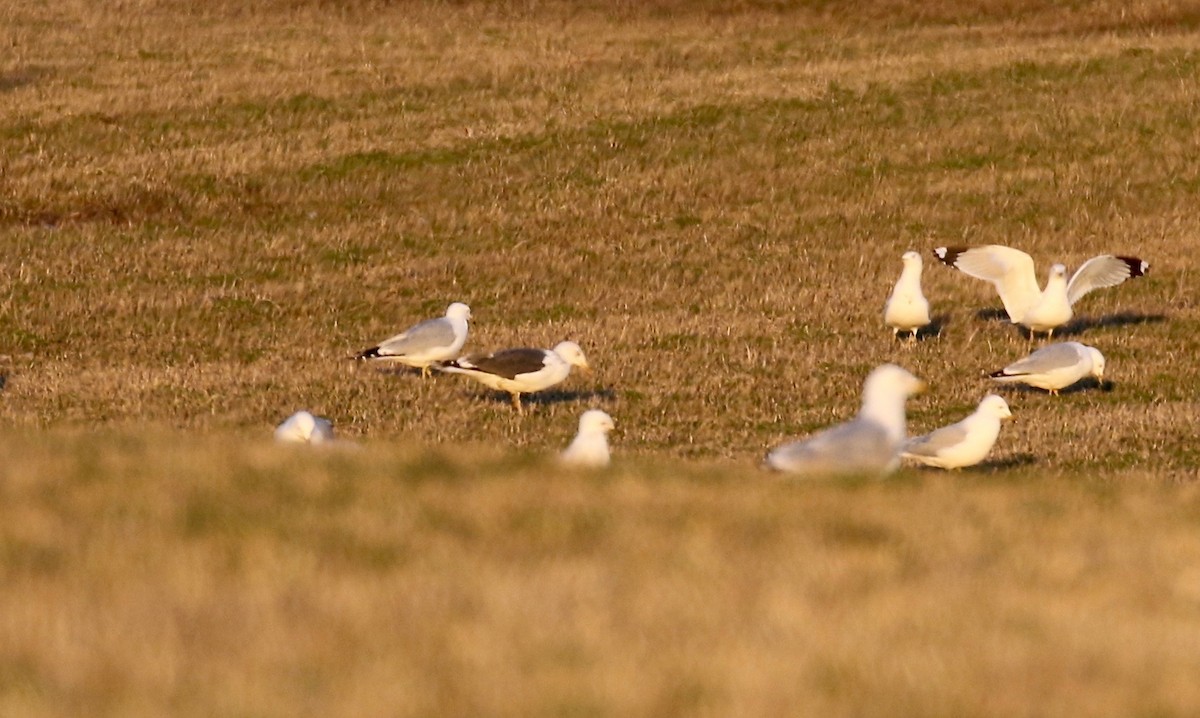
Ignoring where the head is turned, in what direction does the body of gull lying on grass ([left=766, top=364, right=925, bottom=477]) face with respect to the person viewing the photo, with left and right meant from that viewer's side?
facing to the right of the viewer

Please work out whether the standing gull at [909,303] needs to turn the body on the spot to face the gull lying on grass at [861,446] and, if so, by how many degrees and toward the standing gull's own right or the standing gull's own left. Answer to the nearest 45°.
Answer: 0° — it already faces it

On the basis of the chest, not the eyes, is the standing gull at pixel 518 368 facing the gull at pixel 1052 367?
yes

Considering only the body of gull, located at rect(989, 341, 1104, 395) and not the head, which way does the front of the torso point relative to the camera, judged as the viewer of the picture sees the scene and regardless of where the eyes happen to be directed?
to the viewer's right

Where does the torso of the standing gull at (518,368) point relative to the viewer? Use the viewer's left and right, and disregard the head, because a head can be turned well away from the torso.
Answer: facing to the right of the viewer

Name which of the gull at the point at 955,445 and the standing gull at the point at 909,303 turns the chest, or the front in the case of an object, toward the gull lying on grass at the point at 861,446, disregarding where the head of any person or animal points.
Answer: the standing gull

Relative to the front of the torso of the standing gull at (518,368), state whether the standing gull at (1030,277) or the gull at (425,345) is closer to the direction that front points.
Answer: the standing gull

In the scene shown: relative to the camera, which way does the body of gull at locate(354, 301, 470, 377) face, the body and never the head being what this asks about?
to the viewer's right

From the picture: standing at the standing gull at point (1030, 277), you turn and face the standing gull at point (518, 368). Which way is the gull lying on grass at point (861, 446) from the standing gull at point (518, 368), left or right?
left

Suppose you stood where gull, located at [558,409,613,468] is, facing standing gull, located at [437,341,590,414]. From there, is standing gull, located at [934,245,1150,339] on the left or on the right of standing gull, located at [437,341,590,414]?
right

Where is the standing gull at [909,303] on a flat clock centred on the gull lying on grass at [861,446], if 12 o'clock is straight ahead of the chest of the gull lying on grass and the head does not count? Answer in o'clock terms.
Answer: The standing gull is roughly at 9 o'clock from the gull lying on grass.

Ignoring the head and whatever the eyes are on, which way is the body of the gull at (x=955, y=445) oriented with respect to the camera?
to the viewer's right

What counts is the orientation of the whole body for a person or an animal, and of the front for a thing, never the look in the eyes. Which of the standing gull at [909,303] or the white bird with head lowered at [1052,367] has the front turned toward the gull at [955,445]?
the standing gull
